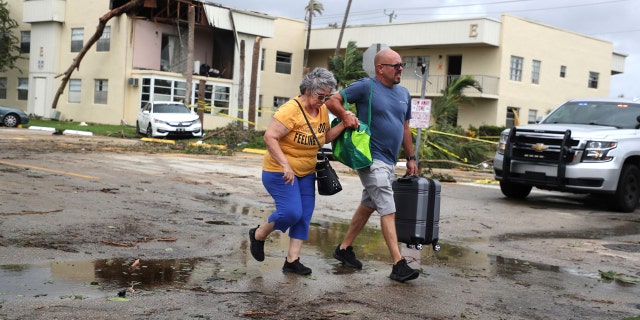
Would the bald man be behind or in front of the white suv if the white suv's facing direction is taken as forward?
in front

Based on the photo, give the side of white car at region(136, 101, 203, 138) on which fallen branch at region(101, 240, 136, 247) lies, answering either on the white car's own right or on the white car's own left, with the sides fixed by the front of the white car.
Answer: on the white car's own right

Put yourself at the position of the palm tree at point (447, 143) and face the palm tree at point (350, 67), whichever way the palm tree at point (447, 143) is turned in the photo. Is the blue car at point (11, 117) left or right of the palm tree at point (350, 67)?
left

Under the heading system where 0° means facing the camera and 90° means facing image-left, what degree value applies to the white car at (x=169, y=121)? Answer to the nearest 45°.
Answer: approximately 315°

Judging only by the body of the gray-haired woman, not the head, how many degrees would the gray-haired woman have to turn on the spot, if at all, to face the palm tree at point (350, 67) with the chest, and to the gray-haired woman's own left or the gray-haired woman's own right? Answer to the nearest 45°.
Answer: approximately 135° to the gray-haired woman's own left

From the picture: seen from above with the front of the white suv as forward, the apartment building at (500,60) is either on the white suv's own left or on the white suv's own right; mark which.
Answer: on the white suv's own right

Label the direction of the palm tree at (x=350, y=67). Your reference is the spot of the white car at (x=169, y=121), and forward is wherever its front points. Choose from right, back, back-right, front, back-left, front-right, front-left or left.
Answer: left

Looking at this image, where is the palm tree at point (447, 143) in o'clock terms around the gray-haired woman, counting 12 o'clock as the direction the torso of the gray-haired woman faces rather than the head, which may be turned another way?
The palm tree is roughly at 8 o'clock from the gray-haired woman.
